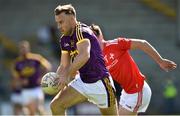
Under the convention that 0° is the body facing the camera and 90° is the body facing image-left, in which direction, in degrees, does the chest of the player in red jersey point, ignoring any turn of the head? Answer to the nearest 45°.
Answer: approximately 45°
